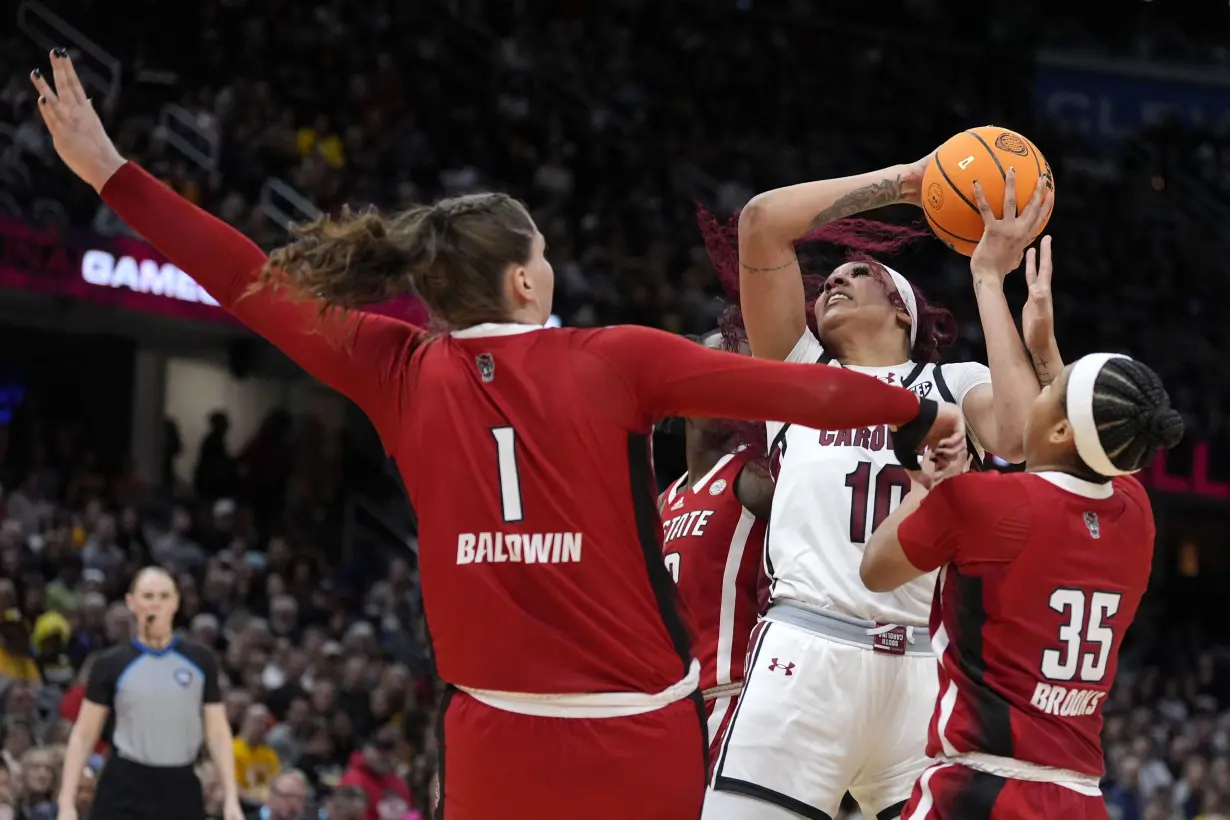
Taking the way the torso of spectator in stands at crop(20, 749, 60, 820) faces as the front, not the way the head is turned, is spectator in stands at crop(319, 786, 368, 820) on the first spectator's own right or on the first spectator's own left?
on the first spectator's own left

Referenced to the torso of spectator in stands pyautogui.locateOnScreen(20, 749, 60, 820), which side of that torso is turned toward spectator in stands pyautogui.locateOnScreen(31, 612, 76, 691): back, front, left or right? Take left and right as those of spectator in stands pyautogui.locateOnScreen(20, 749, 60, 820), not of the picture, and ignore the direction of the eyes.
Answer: back

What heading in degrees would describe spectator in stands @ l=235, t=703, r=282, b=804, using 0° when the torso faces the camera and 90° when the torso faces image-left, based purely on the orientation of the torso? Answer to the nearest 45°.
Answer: approximately 0°

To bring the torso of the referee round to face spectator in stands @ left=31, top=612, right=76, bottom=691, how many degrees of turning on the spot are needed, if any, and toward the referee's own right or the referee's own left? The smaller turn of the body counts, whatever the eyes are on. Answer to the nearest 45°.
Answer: approximately 180°

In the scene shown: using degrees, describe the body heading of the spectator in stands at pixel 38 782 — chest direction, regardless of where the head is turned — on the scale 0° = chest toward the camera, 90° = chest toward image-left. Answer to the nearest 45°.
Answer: approximately 0°
